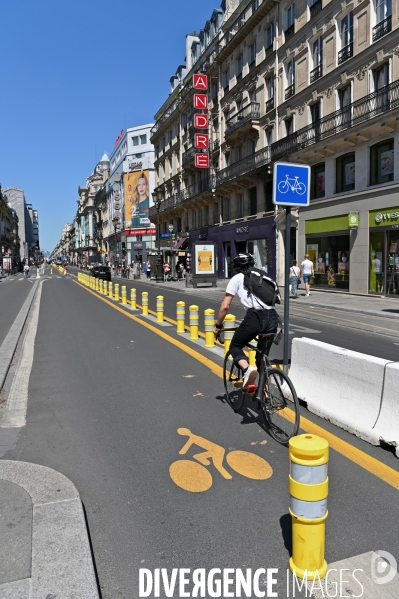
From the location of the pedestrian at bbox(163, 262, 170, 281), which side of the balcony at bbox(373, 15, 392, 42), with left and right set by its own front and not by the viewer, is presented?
right

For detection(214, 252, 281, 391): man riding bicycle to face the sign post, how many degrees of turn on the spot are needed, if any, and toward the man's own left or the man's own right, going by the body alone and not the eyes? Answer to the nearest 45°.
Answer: approximately 45° to the man's own right

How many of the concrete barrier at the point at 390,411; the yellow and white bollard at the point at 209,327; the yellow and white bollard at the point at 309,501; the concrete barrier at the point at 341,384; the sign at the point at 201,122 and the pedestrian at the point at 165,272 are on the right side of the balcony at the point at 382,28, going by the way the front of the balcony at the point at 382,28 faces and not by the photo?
2

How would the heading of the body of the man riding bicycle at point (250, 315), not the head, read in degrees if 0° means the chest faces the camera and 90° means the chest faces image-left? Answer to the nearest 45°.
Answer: approximately 135°

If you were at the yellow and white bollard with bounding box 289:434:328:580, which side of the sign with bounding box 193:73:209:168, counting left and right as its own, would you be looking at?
front

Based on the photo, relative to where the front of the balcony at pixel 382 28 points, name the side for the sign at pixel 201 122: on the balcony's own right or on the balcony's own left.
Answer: on the balcony's own right

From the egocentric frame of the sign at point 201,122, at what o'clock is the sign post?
The sign post is roughly at 12 o'clock from the sign.

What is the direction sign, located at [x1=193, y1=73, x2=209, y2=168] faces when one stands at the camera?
facing the viewer

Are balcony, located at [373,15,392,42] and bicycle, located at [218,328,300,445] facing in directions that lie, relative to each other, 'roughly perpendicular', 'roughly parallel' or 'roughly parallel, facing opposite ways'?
roughly perpendicular

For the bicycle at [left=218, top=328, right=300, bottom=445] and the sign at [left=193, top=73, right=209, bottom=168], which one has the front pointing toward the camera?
the sign

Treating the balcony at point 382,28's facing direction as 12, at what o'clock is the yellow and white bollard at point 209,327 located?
The yellow and white bollard is roughly at 11 o'clock from the balcony.

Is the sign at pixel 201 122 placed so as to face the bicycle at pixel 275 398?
yes
